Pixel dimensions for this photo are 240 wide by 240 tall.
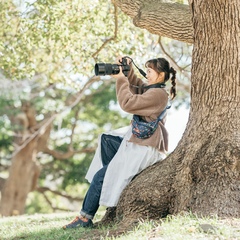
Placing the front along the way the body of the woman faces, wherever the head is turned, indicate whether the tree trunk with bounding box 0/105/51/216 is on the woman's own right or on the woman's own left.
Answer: on the woman's own right

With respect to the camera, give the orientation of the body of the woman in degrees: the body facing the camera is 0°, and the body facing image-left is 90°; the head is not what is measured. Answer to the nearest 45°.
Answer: approximately 90°
